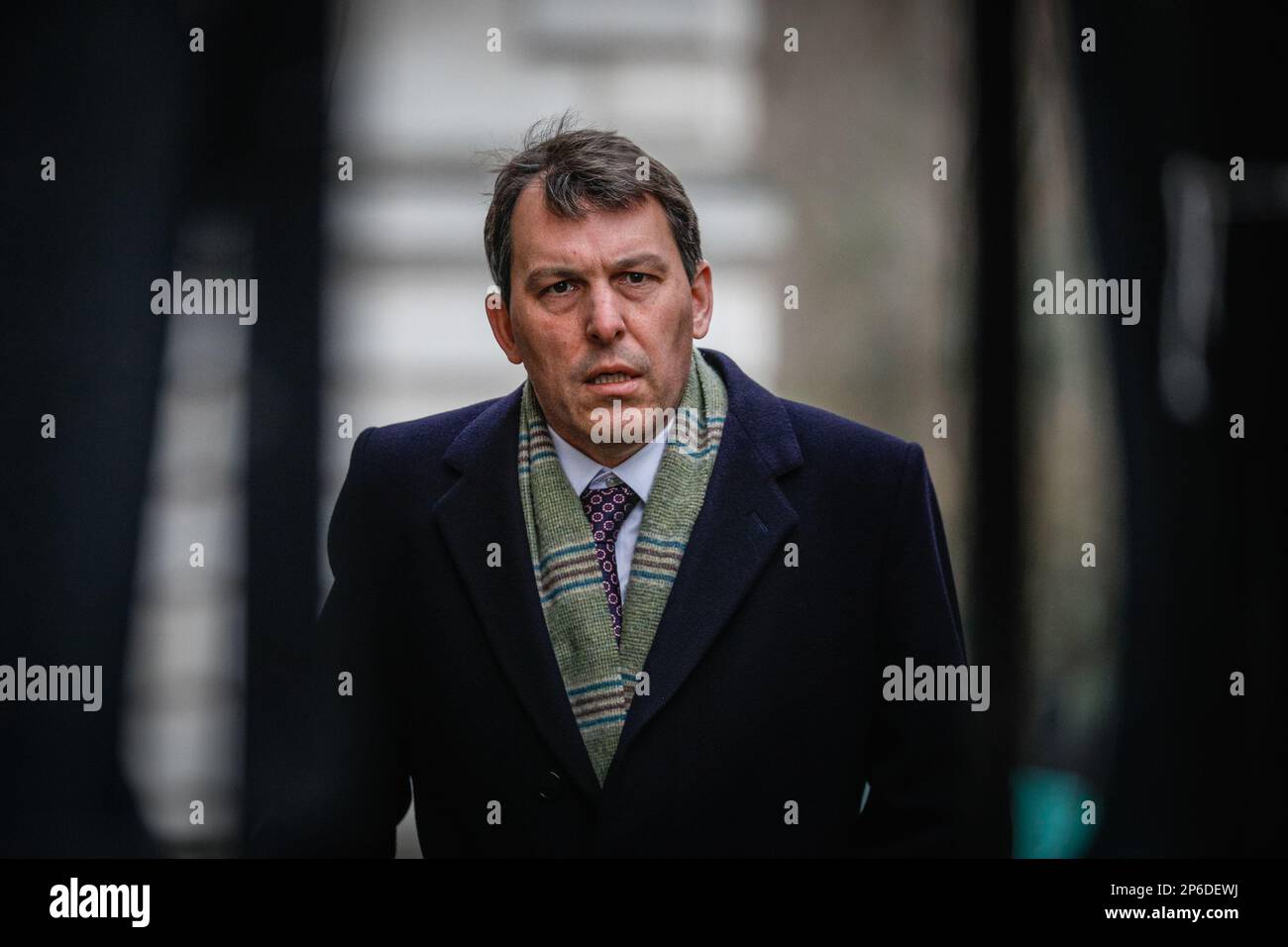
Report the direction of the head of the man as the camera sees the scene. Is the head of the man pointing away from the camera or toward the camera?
toward the camera

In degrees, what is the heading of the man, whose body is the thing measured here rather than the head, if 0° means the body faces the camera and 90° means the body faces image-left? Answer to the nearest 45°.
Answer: approximately 0°
